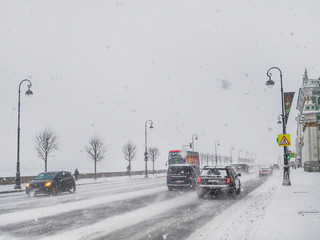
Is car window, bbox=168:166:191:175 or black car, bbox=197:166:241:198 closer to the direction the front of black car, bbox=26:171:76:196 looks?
the black car

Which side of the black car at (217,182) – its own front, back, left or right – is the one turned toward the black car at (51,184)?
left

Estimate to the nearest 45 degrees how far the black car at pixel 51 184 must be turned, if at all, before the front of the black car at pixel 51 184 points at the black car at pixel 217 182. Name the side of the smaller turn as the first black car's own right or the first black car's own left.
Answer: approximately 90° to the first black car's own left

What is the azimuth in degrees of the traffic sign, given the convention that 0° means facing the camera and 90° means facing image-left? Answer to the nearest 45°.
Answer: approximately 0°

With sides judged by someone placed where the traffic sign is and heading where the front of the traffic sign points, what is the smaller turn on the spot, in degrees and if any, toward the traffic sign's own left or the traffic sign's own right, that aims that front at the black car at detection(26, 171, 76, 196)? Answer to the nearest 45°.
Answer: approximately 90° to the traffic sign's own right

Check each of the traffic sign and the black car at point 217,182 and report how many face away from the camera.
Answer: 1

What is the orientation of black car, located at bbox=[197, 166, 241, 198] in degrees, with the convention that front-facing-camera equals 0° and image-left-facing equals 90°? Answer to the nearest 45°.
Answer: approximately 180°

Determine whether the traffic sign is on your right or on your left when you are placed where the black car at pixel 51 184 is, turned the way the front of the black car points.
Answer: on your left

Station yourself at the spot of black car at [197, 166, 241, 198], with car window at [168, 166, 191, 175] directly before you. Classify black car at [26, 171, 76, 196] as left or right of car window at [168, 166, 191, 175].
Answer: left

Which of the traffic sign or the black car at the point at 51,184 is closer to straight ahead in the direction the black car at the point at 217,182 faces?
the traffic sign
